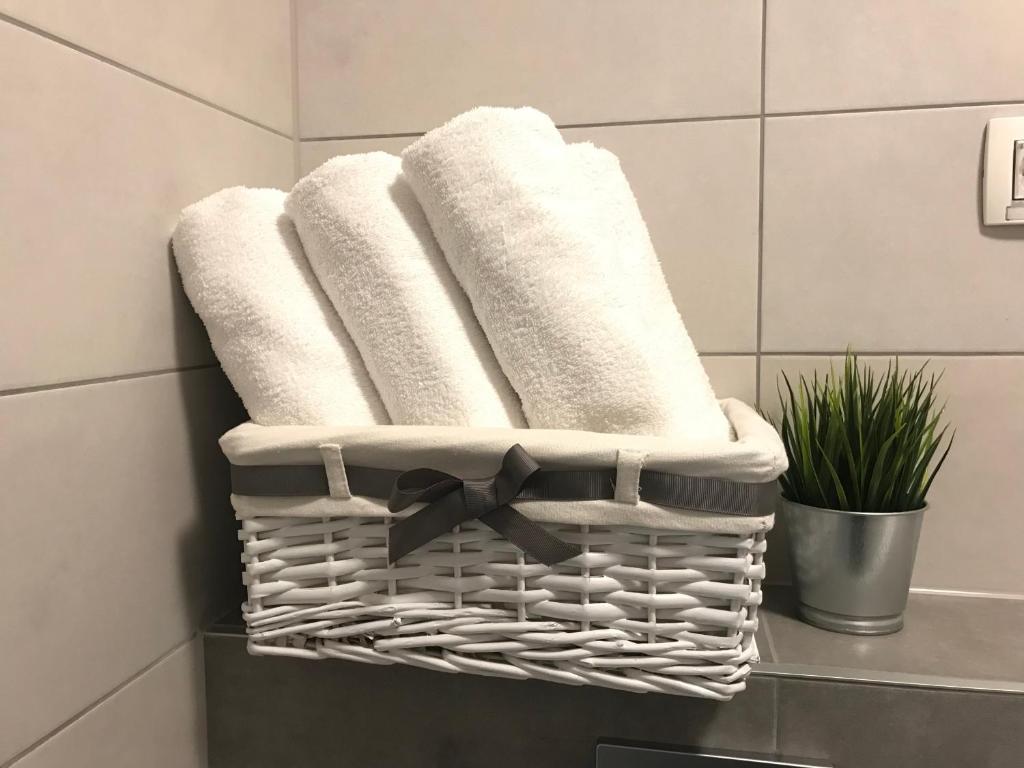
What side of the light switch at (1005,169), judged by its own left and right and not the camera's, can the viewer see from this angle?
front

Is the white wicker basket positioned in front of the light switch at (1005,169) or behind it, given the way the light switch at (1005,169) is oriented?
in front

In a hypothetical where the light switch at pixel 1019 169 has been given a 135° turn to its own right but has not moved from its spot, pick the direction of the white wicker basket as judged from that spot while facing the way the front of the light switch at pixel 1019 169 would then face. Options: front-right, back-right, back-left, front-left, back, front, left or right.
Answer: left

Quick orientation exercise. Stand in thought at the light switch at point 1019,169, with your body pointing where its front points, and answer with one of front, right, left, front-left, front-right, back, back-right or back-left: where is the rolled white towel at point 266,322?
front-right

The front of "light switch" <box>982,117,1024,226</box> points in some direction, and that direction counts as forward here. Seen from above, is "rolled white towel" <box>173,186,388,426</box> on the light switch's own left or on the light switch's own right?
on the light switch's own right
